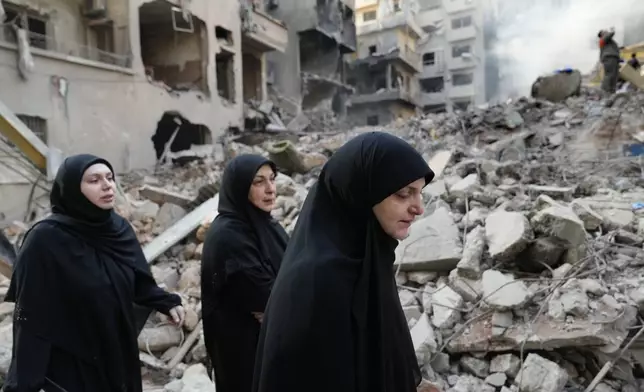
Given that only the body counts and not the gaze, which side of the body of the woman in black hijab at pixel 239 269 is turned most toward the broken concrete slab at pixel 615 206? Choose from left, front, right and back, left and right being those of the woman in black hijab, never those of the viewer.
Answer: left

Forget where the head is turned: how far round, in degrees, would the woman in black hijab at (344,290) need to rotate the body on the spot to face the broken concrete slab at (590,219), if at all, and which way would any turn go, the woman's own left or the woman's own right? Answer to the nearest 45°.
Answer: approximately 45° to the woman's own left

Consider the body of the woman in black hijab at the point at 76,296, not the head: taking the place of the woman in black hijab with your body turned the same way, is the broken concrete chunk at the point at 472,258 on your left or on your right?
on your left

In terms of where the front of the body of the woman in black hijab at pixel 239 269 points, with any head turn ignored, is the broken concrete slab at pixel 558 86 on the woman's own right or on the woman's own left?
on the woman's own left

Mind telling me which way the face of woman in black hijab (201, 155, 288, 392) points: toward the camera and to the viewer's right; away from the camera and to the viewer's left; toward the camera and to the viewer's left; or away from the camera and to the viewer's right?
toward the camera and to the viewer's right

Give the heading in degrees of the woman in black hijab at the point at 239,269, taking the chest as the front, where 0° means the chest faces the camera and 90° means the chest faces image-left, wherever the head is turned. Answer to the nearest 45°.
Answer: approximately 315°

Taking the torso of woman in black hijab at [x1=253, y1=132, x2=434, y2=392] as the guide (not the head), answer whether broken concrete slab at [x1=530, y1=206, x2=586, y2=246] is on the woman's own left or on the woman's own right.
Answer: on the woman's own left

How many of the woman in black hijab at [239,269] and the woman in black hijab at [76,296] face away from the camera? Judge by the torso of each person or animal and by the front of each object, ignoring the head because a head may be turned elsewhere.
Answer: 0

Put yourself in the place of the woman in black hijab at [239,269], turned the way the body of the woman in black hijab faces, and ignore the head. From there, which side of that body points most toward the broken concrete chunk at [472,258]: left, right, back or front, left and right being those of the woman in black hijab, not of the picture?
left

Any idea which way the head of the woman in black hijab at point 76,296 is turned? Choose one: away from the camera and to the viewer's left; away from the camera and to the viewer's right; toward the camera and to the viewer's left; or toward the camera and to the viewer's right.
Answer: toward the camera and to the viewer's right

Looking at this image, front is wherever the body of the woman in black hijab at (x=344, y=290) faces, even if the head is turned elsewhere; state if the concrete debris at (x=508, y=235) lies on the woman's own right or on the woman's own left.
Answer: on the woman's own left

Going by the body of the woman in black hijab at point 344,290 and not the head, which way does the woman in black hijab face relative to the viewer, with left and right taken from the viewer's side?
facing to the right of the viewer
